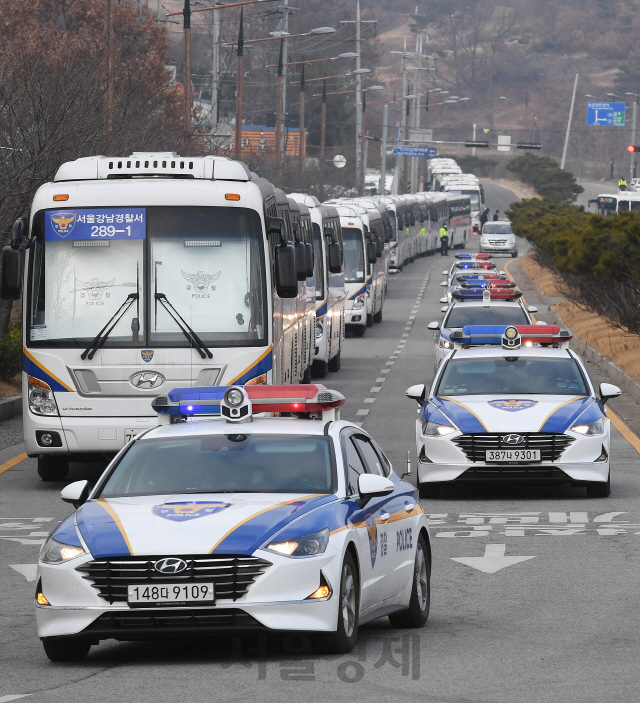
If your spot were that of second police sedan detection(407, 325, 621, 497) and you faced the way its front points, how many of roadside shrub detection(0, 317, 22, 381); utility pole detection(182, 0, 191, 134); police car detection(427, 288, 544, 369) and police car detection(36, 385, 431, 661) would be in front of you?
1

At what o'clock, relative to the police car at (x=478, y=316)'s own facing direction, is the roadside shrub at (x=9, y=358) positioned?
The roadside shrub is roughly at 2 o'clock from the police car.

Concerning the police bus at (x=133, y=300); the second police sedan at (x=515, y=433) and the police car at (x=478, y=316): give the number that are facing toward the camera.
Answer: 3

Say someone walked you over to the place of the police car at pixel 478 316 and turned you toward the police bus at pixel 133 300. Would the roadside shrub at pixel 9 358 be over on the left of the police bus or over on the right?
right

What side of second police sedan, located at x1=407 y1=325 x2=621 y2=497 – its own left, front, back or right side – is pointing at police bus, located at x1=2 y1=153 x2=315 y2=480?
right

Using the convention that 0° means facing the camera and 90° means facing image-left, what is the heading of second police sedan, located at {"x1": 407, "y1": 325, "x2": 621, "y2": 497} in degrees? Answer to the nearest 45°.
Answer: approximately 0°

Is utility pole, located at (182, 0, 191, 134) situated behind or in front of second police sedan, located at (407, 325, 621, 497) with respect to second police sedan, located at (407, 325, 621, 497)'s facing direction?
behind

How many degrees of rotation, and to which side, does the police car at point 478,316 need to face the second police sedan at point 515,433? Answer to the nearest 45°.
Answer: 0° — it already faces it

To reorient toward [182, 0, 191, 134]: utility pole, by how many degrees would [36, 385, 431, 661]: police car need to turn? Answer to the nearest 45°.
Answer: approximately 135° to its right

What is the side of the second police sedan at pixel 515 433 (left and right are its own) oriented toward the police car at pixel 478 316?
back

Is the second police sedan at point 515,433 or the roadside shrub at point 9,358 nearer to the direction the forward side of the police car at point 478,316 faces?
the second police sedan

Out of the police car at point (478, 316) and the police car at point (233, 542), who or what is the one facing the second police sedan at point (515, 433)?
the police car at point (478, 316)

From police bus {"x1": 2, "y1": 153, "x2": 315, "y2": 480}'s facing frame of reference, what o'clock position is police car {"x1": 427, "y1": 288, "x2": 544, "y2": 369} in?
The police car is roughly at 7 o'clock from the police bus.

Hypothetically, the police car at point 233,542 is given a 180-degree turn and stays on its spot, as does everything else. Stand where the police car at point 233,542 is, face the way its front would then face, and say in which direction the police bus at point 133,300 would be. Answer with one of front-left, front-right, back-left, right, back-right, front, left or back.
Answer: front-left
